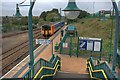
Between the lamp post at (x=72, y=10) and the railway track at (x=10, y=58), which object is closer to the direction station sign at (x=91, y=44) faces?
the lamp post

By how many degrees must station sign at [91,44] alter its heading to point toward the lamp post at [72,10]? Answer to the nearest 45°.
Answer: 0° — it already faces it

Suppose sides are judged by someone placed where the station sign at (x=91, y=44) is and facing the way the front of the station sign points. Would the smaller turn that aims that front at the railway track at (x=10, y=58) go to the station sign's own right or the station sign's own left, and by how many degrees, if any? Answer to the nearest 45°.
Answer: approximately 90° to the station sign's own right

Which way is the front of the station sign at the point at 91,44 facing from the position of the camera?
facing the viewer
